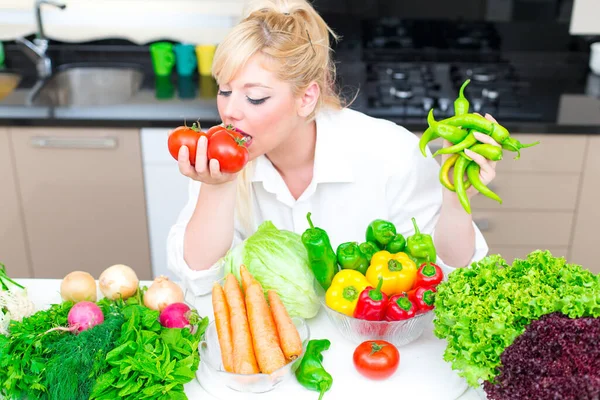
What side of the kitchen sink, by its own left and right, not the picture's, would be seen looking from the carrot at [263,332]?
front

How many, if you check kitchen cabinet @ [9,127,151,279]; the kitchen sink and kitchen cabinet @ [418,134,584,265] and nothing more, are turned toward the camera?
3

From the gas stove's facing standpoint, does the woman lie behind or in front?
in front

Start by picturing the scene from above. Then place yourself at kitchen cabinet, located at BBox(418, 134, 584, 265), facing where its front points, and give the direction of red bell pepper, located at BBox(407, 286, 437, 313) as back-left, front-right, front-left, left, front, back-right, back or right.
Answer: front

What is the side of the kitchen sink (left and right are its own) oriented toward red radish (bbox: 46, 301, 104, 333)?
front

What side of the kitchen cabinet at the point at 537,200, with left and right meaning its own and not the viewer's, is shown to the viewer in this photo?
front

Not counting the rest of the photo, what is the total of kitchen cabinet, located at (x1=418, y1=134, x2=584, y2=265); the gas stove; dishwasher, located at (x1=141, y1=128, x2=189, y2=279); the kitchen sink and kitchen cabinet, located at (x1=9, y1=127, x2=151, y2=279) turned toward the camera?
5

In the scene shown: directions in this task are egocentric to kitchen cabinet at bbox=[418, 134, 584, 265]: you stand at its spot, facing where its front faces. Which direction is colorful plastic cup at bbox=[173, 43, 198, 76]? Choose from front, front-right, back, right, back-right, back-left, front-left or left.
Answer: right

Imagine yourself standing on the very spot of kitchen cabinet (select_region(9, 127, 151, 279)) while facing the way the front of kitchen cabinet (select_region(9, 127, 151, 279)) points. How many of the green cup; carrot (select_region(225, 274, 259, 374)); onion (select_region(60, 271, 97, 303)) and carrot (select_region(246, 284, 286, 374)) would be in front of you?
3

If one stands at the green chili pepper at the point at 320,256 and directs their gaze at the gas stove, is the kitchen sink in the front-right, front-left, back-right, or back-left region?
front-left

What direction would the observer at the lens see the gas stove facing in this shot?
facing the viewer

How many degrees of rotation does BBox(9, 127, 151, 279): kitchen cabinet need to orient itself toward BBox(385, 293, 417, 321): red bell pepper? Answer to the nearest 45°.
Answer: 0° — it already faces it

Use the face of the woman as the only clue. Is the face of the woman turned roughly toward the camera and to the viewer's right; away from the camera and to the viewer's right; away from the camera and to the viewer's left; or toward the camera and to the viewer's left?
toward the camera and to the viewer's left

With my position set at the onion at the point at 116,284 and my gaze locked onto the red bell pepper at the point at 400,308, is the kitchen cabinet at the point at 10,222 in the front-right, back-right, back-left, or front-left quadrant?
back-left

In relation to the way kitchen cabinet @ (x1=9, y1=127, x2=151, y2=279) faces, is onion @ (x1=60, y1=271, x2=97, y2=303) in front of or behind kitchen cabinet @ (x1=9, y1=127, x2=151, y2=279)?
in front

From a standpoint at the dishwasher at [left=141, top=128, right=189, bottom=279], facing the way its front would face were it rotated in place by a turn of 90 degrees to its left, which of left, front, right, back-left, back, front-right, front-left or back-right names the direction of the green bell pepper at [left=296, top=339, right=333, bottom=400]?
right
